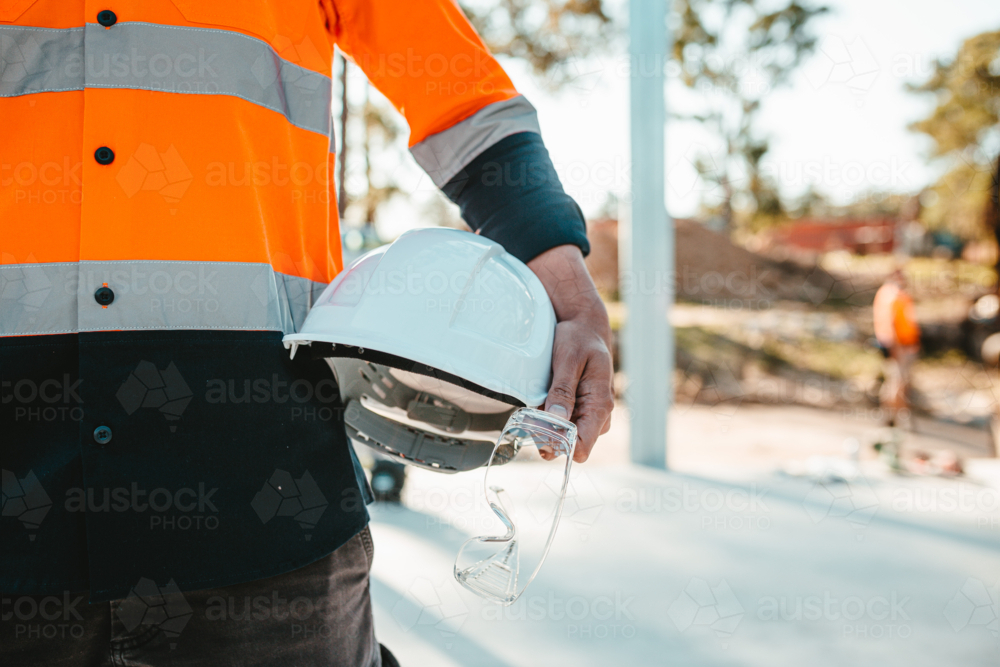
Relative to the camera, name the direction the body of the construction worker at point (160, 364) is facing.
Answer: toward the camera

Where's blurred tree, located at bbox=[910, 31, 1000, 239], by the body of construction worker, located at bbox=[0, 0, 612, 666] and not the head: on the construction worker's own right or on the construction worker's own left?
on the construction worker's own left

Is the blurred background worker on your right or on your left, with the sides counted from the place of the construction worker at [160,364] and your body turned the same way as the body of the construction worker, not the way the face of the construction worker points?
on your left

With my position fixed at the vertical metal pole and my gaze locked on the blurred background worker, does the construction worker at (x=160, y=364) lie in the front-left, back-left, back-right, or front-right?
back-right

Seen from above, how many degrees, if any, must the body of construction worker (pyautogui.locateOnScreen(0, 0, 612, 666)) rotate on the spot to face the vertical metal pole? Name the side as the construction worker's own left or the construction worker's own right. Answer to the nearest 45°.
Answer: approximately 135° to the construction worker's own left
